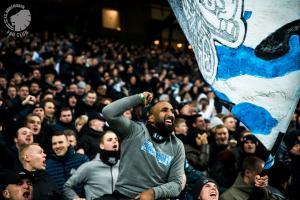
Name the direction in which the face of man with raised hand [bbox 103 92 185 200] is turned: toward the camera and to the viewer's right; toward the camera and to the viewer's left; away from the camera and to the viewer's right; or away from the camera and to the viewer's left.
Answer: toward the camera and to the viewer's right

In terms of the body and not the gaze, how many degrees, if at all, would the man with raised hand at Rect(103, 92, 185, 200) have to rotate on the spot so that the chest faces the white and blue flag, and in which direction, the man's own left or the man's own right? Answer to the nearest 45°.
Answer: approximately 45° to the man's own left

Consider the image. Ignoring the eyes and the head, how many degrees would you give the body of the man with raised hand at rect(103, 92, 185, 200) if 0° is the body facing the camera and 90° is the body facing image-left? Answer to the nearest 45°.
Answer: approximately 315°
